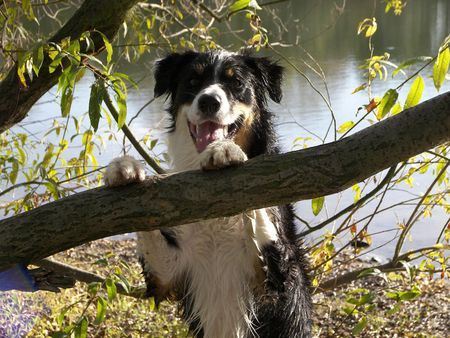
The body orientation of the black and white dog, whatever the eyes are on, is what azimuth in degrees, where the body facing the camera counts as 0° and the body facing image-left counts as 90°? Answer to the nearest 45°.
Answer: approximately 0°

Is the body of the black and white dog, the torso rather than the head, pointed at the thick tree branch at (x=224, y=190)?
yes
